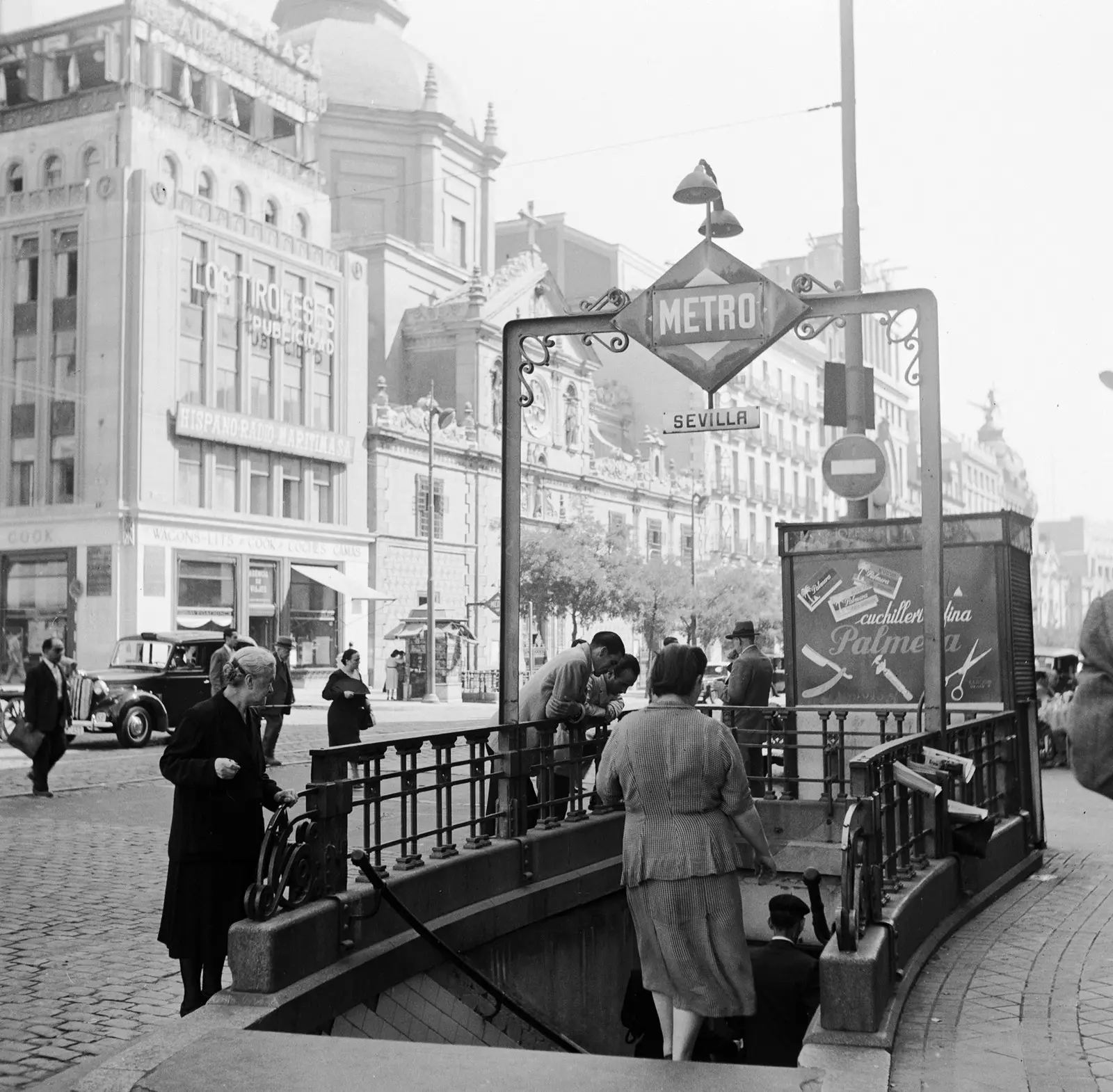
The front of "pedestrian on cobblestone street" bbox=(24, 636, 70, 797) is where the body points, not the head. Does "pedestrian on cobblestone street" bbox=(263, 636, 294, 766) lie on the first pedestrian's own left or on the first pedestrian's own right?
on the first pedestrian's own left

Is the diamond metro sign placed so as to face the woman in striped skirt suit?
yes

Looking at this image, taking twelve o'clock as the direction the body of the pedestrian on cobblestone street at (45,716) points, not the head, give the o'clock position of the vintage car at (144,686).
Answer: The vintage car is roughly at 8 o'clock from the pedestrian on cobblestone street.

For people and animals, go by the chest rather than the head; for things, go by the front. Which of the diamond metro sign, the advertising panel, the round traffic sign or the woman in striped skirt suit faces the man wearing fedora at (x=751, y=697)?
the woman in striped skirt suit

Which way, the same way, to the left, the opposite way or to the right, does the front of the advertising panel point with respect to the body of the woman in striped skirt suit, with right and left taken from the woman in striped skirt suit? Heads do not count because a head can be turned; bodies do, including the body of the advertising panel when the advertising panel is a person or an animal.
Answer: the opposite way

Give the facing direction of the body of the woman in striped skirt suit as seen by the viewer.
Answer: away from the camera

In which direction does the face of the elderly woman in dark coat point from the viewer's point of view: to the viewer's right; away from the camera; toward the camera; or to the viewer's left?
to the viewer's right
